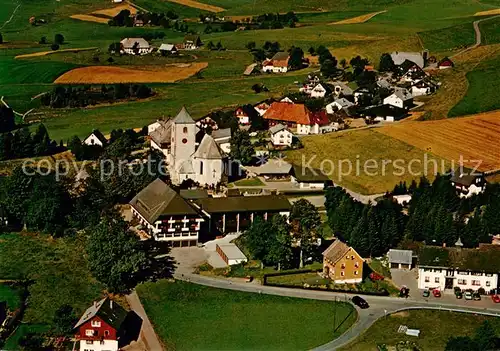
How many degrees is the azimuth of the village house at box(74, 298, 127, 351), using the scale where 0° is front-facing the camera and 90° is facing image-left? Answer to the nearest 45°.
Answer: approximately 0°

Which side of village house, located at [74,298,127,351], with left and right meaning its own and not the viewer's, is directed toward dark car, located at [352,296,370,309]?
left
